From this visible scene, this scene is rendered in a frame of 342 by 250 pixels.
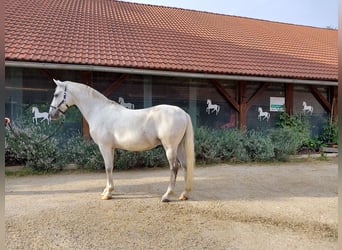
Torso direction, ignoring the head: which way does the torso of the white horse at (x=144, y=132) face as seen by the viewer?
to the viewer's left

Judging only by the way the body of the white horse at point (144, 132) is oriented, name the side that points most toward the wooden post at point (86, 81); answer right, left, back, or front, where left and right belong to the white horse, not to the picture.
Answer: right

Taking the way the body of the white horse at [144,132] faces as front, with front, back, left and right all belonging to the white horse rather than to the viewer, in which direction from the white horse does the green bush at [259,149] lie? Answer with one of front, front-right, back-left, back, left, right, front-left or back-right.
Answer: back-right

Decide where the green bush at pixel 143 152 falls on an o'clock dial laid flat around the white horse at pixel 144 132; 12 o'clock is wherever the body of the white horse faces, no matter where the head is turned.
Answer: The green bush is roughly at 3 o'clock from the white horse.

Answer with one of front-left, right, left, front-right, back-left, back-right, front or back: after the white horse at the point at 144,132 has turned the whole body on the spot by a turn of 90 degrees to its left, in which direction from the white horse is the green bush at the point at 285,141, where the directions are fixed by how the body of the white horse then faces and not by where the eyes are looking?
back-left

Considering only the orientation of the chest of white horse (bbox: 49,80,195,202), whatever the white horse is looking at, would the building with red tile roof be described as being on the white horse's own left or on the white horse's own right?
on the white horse's own right
